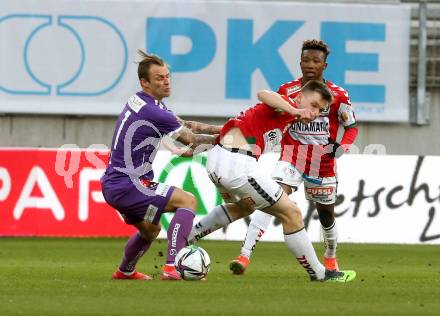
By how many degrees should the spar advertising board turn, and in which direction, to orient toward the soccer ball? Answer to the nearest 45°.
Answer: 0° — it already faces it

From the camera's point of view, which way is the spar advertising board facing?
toward the camera
